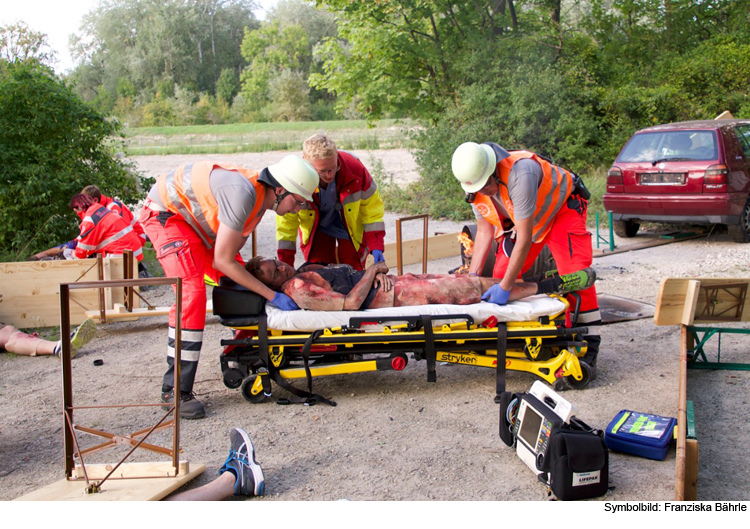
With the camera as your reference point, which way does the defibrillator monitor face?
facing the viewer and to the left of the viewer

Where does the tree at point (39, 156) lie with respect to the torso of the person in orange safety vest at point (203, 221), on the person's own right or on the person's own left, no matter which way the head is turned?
on the person's own left

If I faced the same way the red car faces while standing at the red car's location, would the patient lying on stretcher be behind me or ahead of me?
behind

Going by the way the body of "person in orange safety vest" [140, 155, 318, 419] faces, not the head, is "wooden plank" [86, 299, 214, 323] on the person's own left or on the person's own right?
on the person's own left

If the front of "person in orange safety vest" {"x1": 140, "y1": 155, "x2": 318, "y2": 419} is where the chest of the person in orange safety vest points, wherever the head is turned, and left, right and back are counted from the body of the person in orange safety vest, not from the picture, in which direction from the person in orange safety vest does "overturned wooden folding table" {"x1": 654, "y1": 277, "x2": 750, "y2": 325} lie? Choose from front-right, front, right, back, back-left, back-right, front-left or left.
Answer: front

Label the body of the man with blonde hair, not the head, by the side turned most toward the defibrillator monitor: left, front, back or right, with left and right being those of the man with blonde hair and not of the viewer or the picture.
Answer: front

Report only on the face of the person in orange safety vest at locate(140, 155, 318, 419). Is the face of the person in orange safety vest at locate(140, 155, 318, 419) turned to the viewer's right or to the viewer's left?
to the viewer's right

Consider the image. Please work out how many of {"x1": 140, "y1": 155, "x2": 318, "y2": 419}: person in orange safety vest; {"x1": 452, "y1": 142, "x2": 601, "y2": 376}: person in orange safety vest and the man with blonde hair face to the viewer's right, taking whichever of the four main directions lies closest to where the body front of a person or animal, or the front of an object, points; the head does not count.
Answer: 1

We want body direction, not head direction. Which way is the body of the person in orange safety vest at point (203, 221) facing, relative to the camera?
to the viewer's right

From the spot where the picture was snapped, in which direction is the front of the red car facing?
facing away from the viewer and to the right of the viewer

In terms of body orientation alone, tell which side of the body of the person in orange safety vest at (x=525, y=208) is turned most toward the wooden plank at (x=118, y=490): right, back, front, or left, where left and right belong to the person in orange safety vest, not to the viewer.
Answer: front

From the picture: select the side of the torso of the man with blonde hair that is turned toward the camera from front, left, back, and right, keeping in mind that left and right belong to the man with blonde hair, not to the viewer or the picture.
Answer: front

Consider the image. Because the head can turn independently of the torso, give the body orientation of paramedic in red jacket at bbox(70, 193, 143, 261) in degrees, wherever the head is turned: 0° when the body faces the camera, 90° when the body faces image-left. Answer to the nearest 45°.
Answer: approximately 135°

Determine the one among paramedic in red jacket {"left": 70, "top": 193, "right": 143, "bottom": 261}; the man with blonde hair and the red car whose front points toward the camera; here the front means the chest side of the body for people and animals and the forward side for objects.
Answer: the man with blonde hair

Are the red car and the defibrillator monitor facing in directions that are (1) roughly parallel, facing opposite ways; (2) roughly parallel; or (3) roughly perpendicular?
roughly parallel, facing opposite ways
